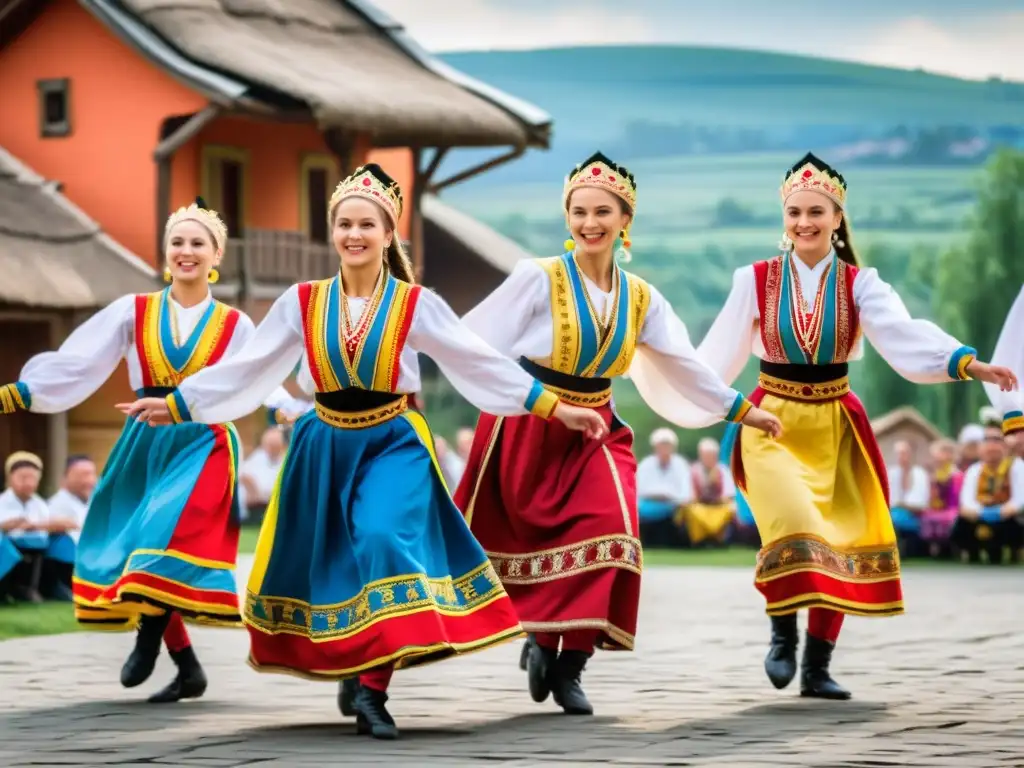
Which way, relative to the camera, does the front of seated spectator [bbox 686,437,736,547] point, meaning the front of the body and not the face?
toward the camera

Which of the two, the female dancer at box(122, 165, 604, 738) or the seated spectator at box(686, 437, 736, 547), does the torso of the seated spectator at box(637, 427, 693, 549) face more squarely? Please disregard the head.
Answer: the female dancer

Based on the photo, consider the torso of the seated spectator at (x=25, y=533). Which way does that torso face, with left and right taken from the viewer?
facing the viewer

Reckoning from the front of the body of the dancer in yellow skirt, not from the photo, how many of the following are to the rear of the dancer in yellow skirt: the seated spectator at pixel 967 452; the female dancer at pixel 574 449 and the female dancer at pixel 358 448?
1

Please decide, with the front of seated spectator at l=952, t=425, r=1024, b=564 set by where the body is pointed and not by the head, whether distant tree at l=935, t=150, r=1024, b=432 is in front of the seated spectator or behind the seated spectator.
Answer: behind

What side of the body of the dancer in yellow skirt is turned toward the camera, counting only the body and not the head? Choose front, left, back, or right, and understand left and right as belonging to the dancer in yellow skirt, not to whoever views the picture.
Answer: front

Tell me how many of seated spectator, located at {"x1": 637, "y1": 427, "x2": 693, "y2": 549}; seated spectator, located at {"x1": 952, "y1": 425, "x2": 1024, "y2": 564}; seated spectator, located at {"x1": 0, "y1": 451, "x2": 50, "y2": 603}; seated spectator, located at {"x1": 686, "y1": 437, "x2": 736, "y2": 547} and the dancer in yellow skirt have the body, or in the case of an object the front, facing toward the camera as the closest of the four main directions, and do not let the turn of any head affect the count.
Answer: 5

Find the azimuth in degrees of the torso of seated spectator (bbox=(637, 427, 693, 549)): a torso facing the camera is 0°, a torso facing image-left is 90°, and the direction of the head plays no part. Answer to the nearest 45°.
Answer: approximately 0°

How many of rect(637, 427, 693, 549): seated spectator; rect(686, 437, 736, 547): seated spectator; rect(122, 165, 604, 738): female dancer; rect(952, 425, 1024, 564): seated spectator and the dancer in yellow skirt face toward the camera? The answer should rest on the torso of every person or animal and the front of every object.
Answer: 5

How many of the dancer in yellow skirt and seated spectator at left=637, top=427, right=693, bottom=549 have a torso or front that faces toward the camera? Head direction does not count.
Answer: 2

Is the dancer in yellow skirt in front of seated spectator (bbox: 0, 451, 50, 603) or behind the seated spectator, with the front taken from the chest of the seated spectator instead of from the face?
in front

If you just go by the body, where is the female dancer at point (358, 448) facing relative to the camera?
toward the camera

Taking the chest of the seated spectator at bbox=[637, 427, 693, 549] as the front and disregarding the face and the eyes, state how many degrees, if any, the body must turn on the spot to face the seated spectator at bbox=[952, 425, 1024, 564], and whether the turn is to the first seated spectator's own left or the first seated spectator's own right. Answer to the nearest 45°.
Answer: approximately 45° to the first seated spectator's own left
